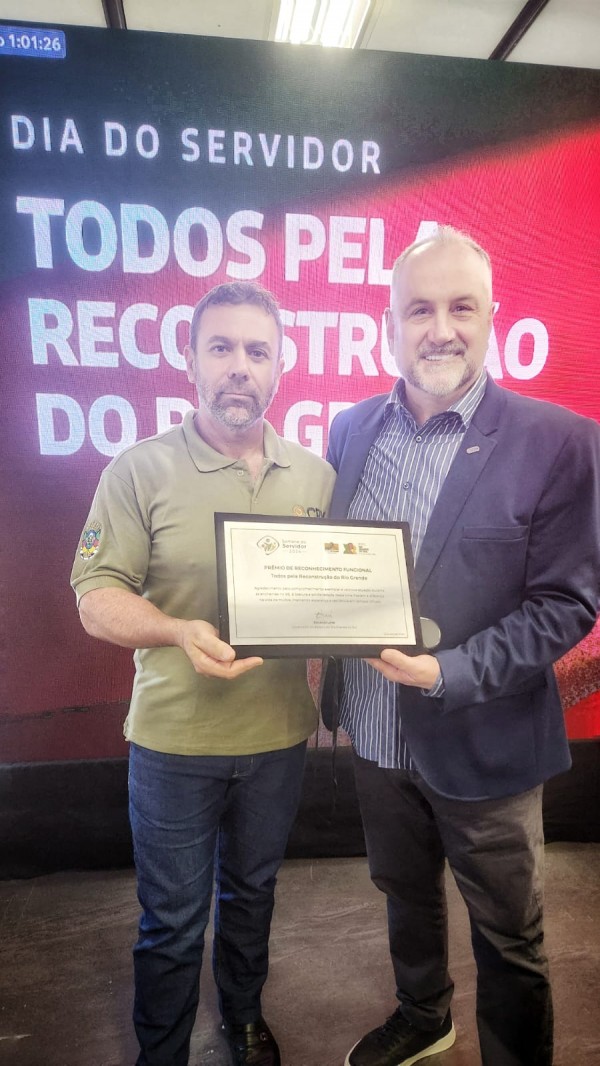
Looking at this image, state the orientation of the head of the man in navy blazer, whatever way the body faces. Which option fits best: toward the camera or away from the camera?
toward the camera

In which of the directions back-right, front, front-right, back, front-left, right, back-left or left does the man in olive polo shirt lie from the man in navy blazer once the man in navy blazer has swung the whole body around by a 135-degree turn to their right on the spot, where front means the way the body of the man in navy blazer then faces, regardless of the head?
left

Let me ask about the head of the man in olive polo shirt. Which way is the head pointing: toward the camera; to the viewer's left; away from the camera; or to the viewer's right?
toward the camera

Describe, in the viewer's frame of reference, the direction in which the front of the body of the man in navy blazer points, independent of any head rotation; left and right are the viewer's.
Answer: facing the viewer and to the left of the viewer
